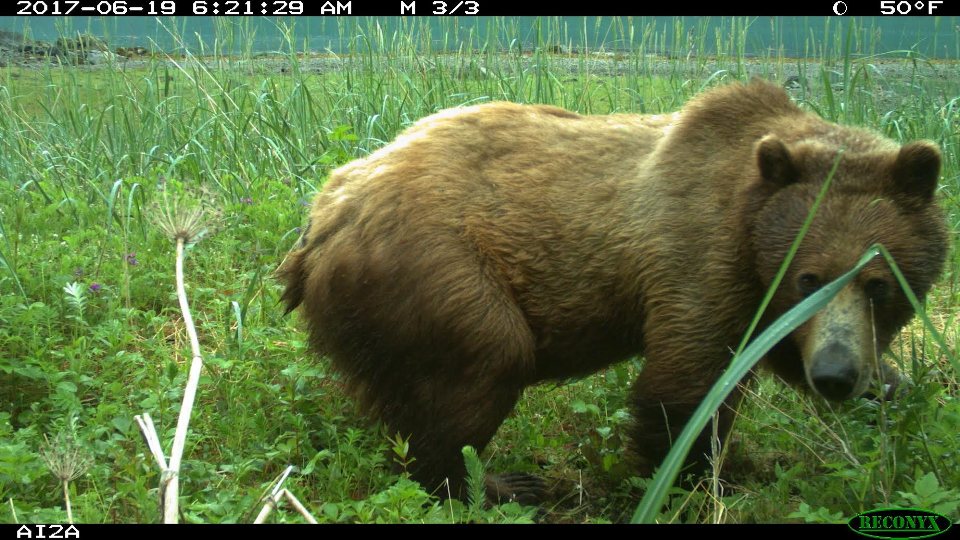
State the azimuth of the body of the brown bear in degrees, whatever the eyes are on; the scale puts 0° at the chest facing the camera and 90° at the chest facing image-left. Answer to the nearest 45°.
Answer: approximately 270°
